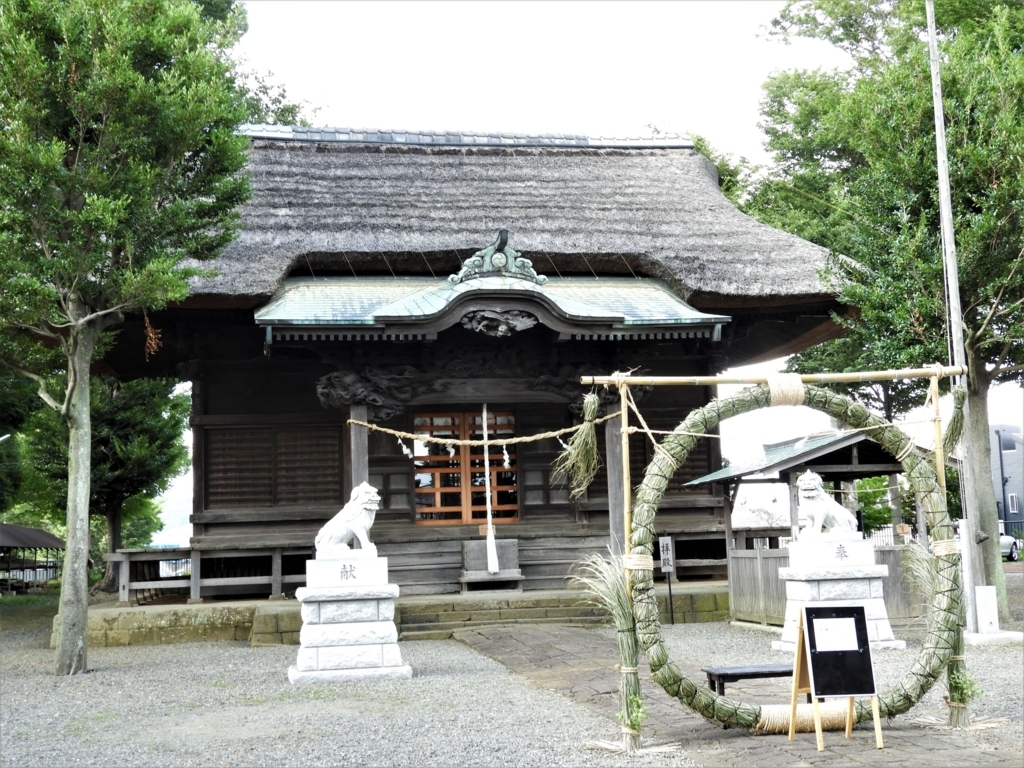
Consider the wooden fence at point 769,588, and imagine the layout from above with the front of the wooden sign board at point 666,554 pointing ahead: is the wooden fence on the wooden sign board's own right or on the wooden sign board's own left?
on the wooden sign board's own left

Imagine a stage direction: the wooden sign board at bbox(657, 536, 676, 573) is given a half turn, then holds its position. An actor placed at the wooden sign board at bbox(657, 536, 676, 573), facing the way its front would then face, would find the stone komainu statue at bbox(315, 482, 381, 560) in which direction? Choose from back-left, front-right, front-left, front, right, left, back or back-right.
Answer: back-left

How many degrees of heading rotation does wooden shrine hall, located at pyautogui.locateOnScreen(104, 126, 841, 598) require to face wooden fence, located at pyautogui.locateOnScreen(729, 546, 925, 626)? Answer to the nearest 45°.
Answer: approximately 45° to its left

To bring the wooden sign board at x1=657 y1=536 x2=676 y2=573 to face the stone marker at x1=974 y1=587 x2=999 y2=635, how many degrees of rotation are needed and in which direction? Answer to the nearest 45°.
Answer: approximately 45° to its left

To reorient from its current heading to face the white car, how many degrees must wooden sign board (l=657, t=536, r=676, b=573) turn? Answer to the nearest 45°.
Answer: approximately 135° to its left

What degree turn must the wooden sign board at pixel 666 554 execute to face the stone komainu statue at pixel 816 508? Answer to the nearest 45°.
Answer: approximately 45° to its left

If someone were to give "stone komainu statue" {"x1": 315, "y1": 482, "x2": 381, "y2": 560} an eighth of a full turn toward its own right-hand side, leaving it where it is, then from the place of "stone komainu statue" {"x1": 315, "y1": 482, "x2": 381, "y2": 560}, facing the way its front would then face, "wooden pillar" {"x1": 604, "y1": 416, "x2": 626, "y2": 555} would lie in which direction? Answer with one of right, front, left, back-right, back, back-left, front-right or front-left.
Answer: left

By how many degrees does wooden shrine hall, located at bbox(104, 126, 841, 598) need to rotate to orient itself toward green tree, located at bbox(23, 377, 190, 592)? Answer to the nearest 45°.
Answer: approximately 135° to its right
